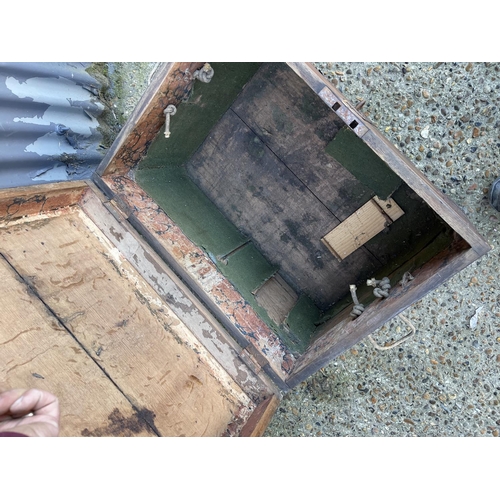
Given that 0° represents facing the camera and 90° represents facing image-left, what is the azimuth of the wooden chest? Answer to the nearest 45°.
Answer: approximately 225°
